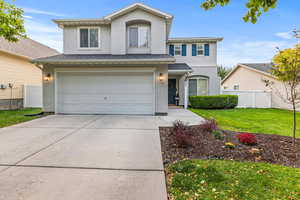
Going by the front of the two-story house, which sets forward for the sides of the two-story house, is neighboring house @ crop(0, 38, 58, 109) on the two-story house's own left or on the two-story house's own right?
on the two-story house's own right

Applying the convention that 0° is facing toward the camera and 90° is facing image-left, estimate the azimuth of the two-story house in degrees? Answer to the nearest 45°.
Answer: approximately 0°

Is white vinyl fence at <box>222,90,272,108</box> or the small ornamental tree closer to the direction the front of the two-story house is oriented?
the small ornamental tree

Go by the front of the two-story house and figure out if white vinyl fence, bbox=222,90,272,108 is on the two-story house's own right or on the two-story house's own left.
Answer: on the two-story house's own left

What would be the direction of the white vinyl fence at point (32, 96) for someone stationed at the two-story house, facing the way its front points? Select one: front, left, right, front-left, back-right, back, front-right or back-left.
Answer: back-right

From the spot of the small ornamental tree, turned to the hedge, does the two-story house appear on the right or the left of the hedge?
left
